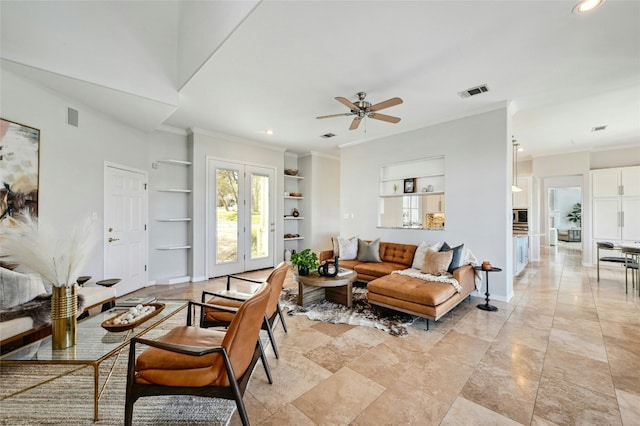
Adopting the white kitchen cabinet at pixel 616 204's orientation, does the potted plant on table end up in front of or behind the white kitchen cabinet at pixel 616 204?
in front

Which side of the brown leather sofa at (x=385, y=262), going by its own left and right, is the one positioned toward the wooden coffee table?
front

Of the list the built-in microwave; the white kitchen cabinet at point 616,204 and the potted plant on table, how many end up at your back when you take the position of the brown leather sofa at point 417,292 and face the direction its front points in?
2

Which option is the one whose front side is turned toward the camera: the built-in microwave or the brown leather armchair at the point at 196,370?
the built-in microwave

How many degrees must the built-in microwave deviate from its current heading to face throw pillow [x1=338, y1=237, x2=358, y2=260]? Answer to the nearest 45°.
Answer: approximately 45° to its right

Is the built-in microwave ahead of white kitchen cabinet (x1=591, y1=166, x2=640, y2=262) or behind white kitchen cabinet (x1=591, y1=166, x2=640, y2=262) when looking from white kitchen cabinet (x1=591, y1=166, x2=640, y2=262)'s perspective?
ahead

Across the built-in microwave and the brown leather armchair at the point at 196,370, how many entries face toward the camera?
1

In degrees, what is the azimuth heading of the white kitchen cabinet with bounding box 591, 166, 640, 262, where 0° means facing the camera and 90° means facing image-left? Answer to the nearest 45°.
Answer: approximately 45°

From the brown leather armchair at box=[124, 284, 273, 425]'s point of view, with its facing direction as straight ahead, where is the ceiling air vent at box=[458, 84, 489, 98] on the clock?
The ceiling air vent is roughly at 4 o'clock from the brown leather armchair.

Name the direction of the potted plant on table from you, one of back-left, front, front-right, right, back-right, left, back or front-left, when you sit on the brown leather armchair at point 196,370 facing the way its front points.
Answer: right

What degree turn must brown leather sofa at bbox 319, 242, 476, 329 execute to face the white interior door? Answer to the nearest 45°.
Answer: approximately 45° to its right

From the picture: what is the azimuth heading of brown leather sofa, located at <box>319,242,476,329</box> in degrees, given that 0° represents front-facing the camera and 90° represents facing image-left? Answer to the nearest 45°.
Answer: approximately 45°

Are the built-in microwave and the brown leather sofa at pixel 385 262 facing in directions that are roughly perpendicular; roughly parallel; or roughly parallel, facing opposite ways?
roughly parallel

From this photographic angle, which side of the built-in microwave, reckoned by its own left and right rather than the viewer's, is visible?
front
